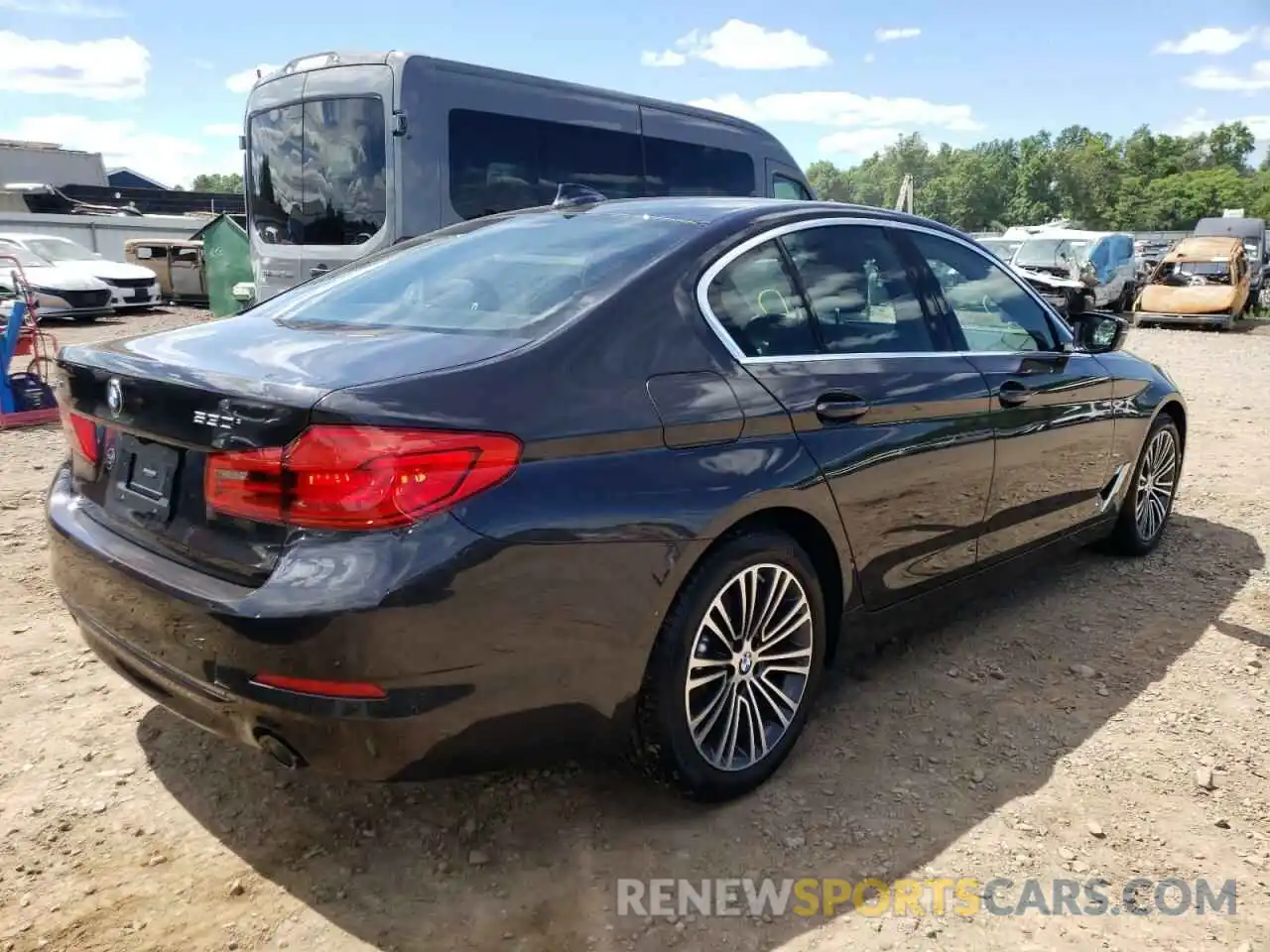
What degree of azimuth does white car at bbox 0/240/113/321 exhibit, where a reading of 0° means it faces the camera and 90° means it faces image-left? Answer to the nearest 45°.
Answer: approximately 315°

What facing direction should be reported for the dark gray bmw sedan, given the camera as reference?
facing away from the viewer and to the right of the viewer

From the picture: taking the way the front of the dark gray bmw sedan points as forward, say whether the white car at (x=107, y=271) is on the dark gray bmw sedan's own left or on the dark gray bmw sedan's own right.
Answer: on the dark gray bmw sedan's own left

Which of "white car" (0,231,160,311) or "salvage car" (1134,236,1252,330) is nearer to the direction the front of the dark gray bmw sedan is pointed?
the salvage car
